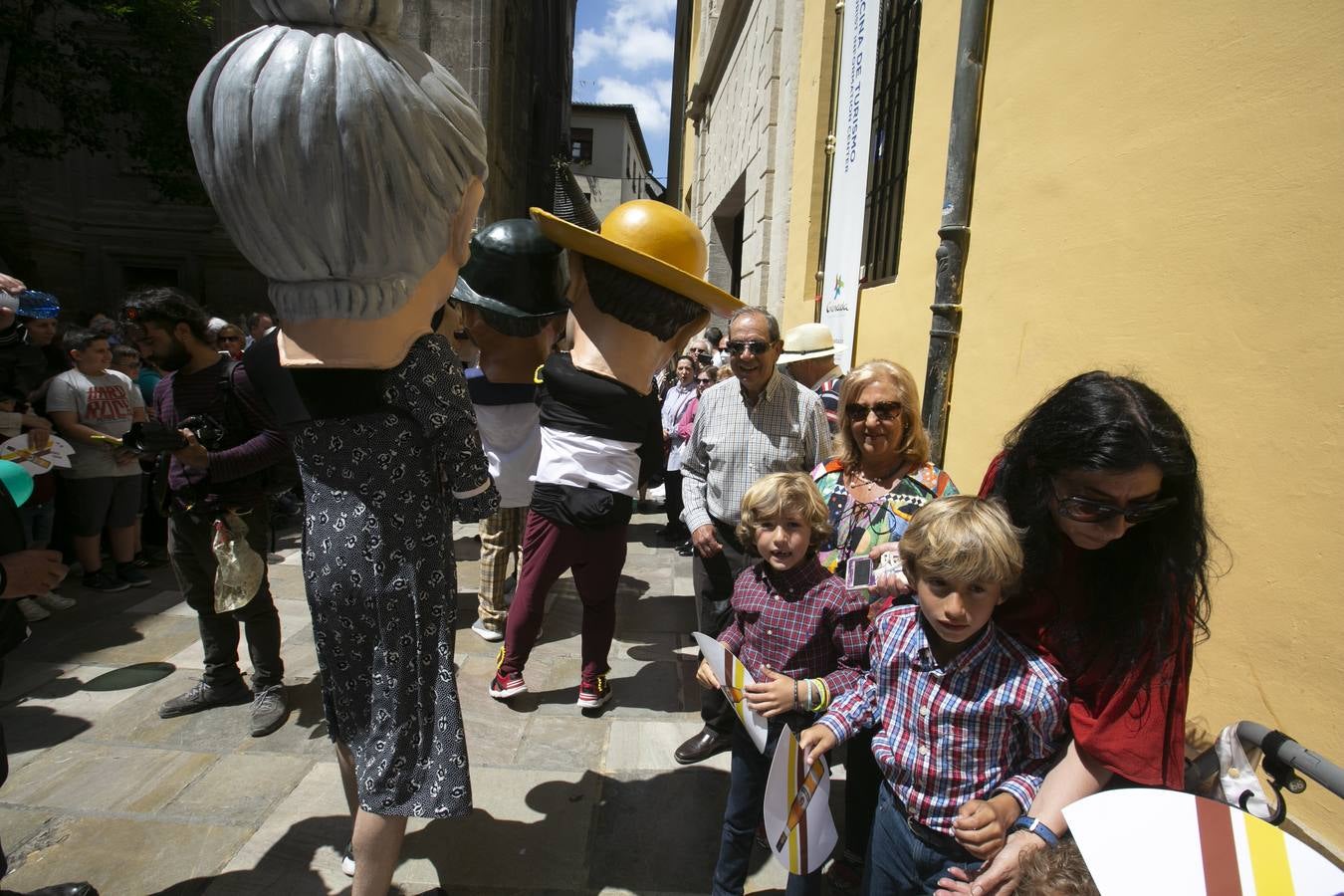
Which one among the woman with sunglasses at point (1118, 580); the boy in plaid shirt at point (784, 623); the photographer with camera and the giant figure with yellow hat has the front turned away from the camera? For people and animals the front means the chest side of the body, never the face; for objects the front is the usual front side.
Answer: the giant figure with yellow hat

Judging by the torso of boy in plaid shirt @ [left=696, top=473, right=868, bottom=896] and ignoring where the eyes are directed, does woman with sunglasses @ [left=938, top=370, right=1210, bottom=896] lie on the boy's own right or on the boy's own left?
on the boy's own left

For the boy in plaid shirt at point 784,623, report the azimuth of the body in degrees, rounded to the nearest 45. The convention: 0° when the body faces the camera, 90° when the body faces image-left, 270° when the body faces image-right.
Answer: approximately 45°

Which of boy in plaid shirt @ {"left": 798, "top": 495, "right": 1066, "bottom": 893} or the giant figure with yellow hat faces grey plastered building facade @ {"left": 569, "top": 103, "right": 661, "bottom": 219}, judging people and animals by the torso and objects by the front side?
the giant figure with yellow hat

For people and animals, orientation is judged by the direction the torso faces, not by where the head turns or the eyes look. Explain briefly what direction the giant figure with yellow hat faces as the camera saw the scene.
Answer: facing away from the viewer

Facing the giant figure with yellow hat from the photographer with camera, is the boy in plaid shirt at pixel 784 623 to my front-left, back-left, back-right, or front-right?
front-right

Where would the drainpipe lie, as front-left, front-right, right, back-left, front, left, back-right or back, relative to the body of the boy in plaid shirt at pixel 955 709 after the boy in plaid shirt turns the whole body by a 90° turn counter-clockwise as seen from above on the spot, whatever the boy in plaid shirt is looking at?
back-left
